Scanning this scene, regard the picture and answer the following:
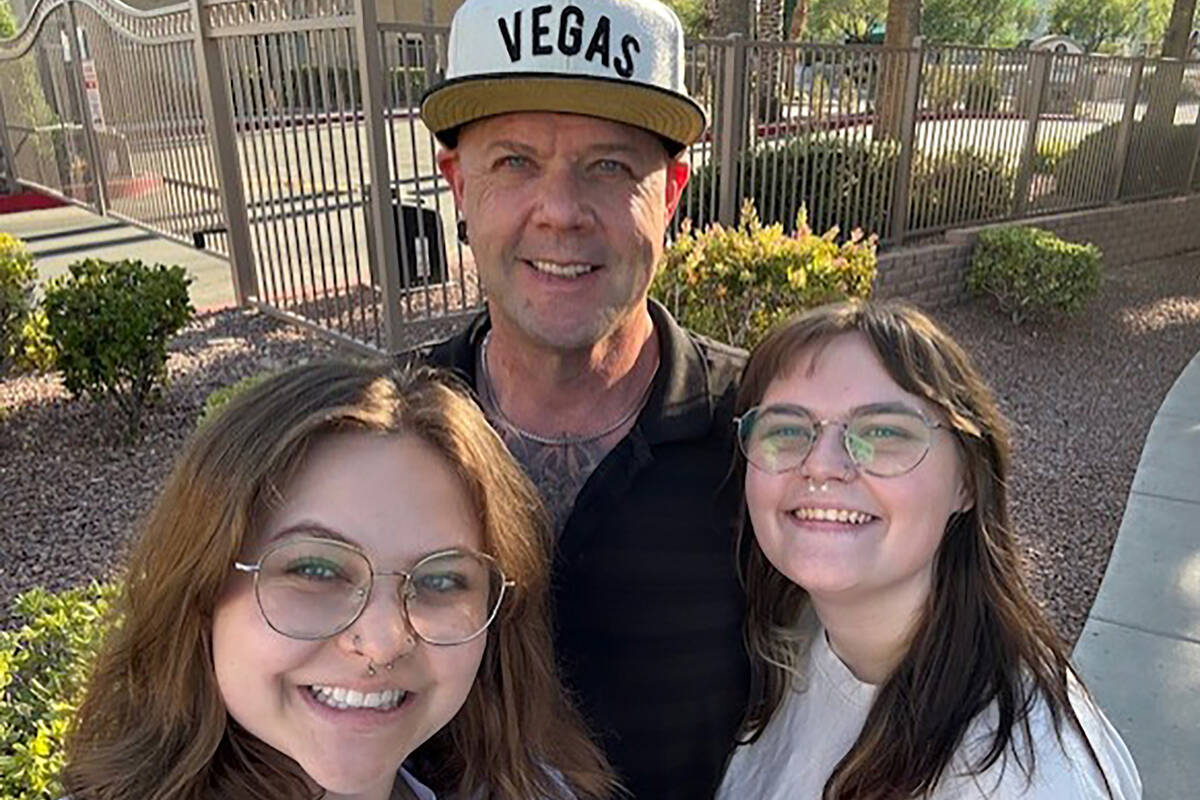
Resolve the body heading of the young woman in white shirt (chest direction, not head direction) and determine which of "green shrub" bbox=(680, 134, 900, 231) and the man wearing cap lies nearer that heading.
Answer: the man wearing cap

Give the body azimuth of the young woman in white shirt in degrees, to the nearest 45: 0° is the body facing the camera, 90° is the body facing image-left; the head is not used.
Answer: approximately 45°

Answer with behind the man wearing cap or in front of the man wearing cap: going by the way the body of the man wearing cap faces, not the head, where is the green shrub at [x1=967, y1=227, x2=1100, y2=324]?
behind

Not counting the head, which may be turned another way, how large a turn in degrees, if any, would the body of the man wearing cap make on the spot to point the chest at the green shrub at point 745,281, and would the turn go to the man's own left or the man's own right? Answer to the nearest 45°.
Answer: approximately 180°

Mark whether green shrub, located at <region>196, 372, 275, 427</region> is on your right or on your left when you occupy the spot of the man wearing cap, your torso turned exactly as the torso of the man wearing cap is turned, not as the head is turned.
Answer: on your right

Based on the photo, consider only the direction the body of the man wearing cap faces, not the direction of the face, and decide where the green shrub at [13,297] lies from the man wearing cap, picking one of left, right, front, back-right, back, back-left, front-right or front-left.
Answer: back-right

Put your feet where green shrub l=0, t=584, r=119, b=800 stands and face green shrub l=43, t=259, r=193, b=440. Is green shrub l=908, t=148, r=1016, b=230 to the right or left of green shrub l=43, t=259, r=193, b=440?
right

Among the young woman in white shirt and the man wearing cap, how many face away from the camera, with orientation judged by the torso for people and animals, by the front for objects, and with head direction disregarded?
0

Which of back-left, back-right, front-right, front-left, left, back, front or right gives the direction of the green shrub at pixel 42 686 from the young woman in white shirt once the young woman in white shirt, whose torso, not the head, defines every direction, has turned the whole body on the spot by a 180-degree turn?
back-left

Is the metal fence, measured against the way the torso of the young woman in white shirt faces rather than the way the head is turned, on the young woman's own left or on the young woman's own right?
on the young woman's own right

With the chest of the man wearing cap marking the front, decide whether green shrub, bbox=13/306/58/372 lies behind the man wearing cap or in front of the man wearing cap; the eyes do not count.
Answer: behind
